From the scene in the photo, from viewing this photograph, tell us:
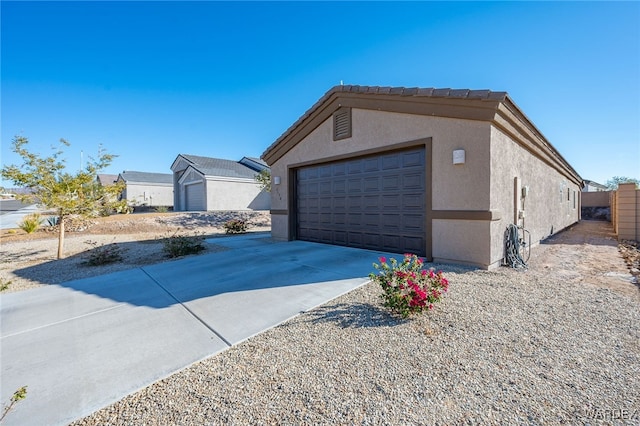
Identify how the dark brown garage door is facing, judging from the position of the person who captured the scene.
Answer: facing the viewer and to the left of the viewer

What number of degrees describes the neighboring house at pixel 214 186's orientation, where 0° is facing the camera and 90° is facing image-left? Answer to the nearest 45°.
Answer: approximately 45°

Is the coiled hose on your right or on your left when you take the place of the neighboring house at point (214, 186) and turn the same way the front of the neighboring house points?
on your left

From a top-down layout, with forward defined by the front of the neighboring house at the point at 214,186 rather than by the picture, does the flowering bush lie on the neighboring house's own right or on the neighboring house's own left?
on the neighboring house's own left

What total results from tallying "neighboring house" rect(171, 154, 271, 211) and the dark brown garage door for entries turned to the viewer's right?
0

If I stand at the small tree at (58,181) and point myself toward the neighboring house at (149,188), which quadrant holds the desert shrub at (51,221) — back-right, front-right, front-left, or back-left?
front-left

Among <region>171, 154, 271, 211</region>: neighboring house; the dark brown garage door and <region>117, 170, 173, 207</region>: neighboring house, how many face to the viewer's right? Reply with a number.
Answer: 0

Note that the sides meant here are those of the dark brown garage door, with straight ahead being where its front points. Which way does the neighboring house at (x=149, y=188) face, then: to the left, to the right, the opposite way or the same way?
the same way

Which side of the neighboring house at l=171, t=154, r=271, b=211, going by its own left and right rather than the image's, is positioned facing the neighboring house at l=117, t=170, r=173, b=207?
right

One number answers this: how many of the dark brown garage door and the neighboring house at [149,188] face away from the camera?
0

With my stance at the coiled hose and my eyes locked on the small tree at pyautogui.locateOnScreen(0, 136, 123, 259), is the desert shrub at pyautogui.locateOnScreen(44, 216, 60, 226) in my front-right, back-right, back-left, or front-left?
front-right

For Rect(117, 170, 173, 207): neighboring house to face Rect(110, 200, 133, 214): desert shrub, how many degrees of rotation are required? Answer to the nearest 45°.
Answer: approximately 90° to its left

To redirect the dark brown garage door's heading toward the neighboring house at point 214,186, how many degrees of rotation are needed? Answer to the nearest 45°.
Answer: approximately 90° to its right
